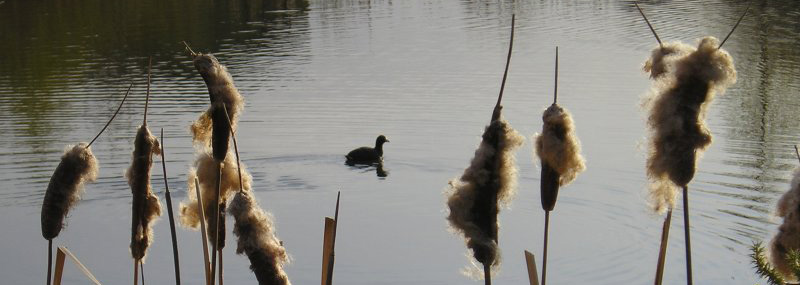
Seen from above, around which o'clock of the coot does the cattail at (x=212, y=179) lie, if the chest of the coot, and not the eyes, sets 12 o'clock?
The cattail is roughly at 3 o'clock from the coot.

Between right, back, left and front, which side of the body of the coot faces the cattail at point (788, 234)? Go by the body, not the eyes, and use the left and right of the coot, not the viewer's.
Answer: right

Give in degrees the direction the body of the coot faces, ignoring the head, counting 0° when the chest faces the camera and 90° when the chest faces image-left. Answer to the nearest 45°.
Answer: approximately 270°

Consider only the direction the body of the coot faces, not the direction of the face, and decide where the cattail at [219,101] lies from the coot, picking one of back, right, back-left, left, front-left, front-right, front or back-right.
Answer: right

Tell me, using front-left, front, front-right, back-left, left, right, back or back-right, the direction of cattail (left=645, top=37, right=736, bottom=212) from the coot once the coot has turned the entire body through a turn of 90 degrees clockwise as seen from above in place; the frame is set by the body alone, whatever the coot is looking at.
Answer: front

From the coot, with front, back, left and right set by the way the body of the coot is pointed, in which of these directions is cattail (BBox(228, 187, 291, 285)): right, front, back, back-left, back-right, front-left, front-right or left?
right

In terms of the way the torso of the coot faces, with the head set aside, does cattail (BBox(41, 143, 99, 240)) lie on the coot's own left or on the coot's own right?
on the coot's own right

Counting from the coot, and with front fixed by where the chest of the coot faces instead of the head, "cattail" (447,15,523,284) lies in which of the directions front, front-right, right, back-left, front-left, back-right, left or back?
right
